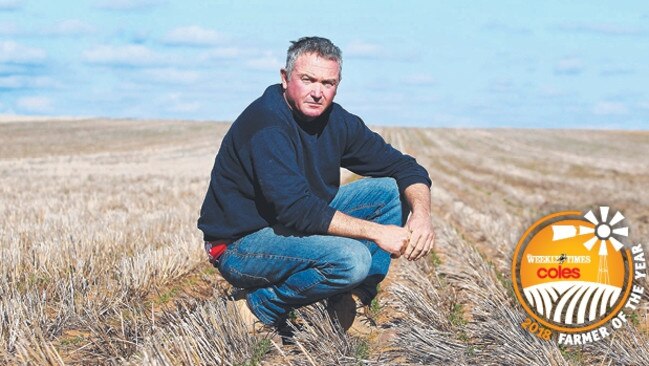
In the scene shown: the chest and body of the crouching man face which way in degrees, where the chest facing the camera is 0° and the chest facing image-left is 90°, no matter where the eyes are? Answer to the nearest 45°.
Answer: approximately 315°
